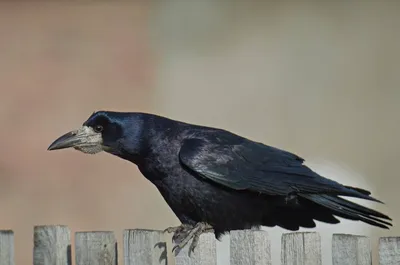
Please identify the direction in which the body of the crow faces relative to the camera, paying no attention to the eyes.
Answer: to the viewer's left

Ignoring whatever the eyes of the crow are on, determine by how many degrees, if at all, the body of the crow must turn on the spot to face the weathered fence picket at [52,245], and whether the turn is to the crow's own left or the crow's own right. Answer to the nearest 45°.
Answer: approximately 45° to the crow's own left
